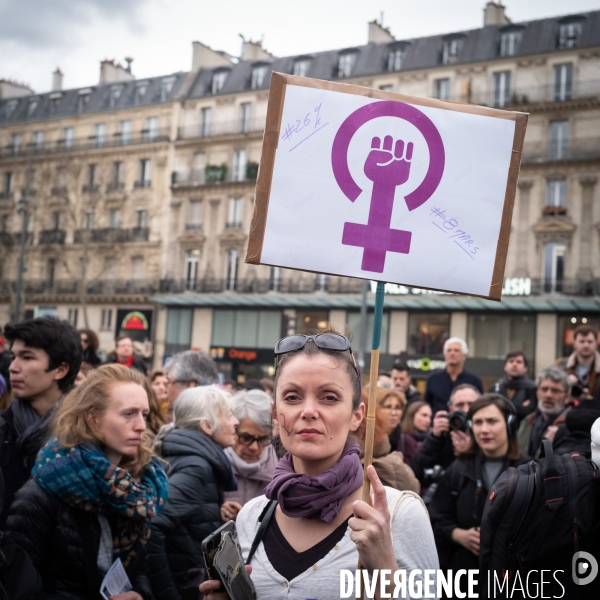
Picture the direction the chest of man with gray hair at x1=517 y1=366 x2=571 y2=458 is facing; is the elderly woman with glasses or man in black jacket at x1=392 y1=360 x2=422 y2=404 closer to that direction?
the elderly woman with glasses

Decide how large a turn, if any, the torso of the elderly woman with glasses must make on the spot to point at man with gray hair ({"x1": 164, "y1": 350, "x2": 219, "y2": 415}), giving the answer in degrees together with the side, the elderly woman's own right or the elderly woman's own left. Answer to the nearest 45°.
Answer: approximately 180°

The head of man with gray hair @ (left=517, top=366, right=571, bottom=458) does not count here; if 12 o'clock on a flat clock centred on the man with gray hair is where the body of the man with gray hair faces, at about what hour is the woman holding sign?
The woman holding sign is roughly at 11 o'clock from the man with gray hair.

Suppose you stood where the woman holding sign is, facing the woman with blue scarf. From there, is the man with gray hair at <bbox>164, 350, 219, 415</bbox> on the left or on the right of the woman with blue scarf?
right

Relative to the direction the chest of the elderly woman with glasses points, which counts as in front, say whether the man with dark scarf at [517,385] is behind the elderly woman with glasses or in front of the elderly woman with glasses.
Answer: behind

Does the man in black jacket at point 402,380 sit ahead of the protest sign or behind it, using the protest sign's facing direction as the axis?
behind
